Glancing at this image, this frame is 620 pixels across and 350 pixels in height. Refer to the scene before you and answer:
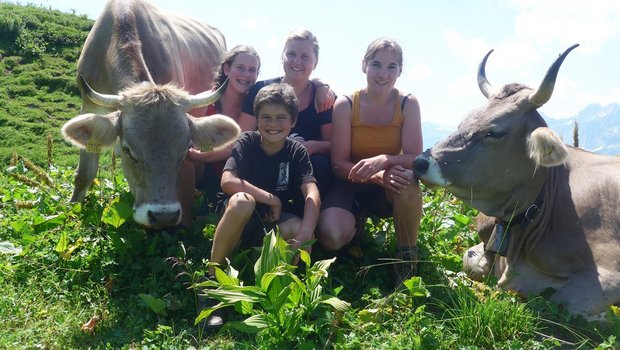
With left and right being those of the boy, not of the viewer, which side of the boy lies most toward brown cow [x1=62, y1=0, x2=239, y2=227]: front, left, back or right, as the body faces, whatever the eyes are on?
right

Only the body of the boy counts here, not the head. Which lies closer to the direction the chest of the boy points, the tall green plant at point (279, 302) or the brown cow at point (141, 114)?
the tall green plant

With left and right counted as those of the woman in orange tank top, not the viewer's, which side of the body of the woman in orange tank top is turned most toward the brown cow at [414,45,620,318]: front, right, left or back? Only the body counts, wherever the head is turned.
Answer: left

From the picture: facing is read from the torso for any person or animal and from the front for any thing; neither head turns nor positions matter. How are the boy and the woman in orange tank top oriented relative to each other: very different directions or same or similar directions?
same or similar directions

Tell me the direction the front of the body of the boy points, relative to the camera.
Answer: toward the camera

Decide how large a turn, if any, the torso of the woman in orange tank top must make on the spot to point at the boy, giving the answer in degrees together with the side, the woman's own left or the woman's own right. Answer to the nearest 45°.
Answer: approximately 45° to the woman's own right

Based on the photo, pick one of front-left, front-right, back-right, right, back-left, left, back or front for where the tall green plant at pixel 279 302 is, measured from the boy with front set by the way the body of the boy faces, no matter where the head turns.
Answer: front

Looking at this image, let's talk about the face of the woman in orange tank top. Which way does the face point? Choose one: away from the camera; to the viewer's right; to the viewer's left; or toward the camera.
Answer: toward the camera

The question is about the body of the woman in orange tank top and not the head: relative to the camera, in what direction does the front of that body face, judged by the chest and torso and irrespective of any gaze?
toward the camera

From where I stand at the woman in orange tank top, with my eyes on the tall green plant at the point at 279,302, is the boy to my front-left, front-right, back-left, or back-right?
front-right

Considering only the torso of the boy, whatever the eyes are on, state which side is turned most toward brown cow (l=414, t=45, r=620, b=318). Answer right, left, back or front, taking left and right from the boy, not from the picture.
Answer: left

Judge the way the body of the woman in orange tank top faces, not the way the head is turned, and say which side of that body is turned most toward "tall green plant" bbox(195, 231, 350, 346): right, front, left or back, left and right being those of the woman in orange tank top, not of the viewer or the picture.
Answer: front

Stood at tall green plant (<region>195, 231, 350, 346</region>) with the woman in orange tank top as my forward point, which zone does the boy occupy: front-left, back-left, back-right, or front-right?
front-left

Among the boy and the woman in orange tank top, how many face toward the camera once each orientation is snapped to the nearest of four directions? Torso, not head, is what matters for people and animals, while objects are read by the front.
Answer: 2

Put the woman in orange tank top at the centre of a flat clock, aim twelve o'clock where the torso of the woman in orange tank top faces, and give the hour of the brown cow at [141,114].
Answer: The brown cow is roughly at 3 o'clock from the woman in orange tank top.

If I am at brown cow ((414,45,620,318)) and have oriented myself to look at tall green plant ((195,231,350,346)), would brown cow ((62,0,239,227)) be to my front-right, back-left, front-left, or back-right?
front-right
